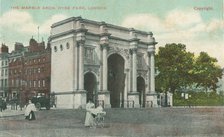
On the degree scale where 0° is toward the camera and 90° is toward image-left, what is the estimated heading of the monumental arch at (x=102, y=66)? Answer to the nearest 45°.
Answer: approximately 315°

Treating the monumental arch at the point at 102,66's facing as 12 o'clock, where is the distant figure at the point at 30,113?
The distant figure is roughly at 2 o'clock from the monumental arch.
